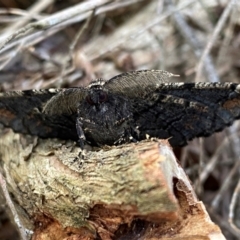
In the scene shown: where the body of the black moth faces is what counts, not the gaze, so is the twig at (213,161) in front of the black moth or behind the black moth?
behind
